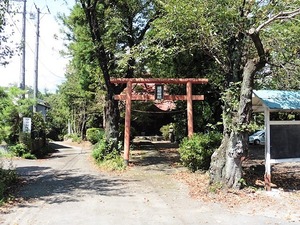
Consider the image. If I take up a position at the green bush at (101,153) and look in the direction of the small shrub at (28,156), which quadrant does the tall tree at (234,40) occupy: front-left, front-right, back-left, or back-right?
back-left

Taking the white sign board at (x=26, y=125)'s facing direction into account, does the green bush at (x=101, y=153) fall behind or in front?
in front

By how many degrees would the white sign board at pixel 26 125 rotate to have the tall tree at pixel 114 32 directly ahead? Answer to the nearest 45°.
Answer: approximately 45° to its left

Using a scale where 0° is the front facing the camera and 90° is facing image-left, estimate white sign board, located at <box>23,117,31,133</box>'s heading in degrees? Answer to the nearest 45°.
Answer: approximately 0°

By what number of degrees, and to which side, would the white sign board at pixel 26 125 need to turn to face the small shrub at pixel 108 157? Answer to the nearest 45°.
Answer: approximately 45° to its left

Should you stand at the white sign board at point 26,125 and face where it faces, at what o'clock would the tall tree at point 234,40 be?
The tall tree is roughly at 11 o'clock from the white sign board.

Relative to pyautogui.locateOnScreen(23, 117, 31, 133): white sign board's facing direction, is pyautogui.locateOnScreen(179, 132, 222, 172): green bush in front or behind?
in front
